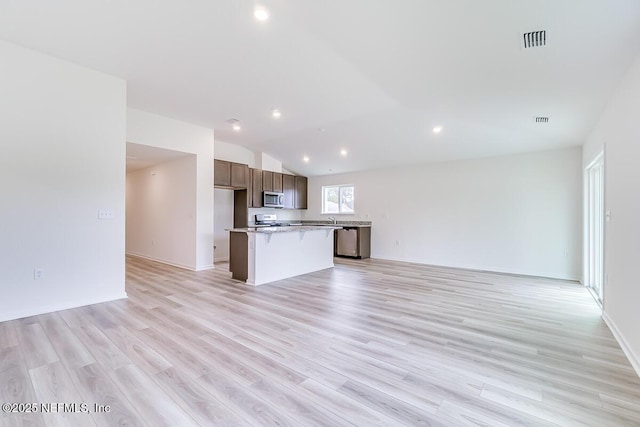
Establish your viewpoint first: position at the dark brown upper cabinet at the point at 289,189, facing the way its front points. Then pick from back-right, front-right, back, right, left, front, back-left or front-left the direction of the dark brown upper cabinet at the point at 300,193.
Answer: left

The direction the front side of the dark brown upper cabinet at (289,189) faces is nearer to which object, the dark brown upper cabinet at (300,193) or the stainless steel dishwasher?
the stainless steel dishwasher

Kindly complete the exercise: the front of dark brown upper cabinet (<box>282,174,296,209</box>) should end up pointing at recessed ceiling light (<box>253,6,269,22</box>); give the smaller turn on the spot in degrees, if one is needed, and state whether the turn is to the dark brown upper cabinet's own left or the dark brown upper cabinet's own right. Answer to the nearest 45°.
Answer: approximately 45° to the dark brown upper cabinet's own right

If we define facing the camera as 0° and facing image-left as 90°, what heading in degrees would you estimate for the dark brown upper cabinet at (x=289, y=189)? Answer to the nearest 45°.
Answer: approximately 315°

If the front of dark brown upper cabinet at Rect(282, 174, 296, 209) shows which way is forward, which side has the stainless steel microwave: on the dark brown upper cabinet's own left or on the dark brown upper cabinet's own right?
on the dark brown upper cabinet's own right

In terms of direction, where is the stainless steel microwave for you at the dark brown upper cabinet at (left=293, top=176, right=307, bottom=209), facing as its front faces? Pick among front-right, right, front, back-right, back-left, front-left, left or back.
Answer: right

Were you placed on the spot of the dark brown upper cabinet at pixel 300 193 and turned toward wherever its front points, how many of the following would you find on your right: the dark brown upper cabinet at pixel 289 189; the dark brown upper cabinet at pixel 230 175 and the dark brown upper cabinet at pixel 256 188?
3

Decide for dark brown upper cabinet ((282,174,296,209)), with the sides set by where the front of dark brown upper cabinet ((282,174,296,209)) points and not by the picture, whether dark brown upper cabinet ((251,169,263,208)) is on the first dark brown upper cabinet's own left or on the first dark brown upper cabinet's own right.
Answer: on the first dark brown upper cabinet's own right

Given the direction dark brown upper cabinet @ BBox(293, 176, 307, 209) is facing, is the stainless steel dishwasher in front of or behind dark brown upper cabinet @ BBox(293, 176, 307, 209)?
in front

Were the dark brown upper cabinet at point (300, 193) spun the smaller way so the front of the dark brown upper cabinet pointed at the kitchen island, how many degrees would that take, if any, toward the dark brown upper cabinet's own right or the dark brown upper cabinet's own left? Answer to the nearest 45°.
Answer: approximately 45° to the dark brown upper cabinet's own right

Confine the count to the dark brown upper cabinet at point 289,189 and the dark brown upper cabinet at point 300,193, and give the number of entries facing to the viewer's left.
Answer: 0

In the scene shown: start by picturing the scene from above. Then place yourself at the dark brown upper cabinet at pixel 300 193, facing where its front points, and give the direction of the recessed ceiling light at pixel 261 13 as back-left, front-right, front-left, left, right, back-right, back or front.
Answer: front-right

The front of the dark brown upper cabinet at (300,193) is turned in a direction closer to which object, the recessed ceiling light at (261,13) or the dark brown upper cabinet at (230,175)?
the recessed ceiling light

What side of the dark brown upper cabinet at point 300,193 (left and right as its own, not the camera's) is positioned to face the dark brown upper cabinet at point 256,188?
right

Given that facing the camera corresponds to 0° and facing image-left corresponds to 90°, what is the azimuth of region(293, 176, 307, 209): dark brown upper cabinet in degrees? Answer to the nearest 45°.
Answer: approximately 315°
